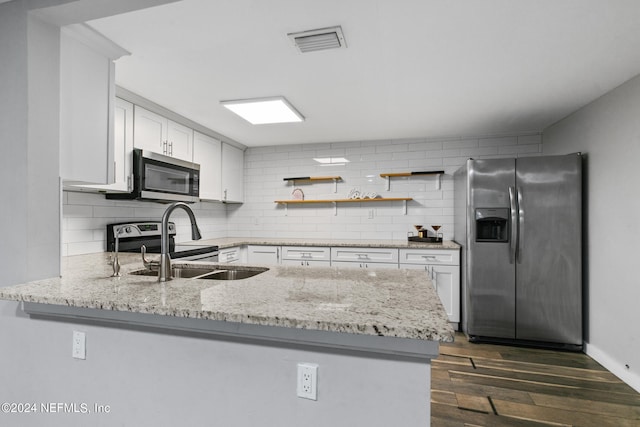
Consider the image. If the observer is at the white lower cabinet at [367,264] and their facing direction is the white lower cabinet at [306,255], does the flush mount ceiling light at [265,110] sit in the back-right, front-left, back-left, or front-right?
front-left

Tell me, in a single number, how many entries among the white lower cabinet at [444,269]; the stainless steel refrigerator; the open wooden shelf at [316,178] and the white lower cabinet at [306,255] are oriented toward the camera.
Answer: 4

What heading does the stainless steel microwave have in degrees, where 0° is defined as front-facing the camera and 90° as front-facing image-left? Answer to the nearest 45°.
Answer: approximately 315°

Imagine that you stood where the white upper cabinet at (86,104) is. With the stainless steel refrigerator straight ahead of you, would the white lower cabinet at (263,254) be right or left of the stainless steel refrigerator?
left

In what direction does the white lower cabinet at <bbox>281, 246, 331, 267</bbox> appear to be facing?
toward the camera

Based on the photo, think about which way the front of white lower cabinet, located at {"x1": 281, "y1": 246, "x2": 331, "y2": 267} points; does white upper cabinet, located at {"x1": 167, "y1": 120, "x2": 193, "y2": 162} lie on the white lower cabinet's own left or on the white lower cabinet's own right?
on the white lower cabinet's own right

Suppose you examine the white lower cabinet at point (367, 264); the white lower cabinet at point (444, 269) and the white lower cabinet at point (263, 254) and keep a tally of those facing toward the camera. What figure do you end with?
3

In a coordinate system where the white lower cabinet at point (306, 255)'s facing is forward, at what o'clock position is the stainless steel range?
The stainless steel range is roughly at 2 o'clock from the white lower cabinet.

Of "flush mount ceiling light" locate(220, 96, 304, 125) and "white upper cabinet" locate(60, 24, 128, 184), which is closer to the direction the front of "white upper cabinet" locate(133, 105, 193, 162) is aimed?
the flush mount ceiling light

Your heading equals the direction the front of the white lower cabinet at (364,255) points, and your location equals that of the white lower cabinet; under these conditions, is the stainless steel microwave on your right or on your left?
on your right

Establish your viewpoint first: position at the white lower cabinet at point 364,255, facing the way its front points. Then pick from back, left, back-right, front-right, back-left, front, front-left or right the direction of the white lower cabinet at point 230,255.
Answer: right

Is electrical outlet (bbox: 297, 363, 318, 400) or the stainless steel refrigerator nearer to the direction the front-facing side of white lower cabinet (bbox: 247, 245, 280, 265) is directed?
the electrical outlet

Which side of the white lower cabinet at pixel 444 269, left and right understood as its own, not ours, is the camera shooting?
front

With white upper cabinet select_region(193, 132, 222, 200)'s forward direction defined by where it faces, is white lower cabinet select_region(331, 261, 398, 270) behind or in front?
in front

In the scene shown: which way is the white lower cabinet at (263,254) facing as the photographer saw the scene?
facing the viewer

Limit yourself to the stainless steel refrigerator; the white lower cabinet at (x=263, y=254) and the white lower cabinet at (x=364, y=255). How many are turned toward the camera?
3

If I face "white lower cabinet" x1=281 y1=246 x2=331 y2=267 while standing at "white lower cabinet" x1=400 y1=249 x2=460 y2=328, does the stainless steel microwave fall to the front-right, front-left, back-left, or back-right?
front-left
